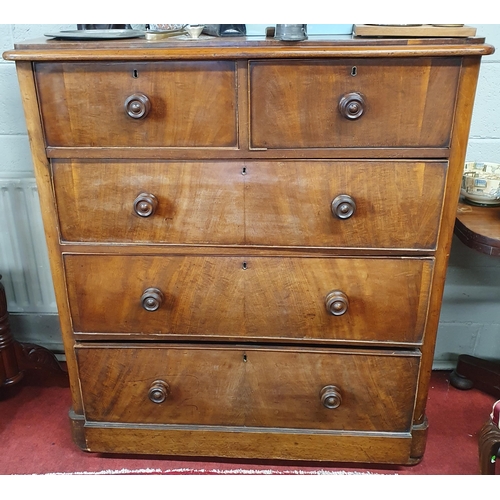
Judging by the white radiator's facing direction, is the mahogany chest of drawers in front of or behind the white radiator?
in front

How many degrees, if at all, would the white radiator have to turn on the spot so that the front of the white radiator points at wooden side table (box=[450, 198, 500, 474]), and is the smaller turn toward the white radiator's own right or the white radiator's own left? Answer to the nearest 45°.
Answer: approximately 45° to the white radiator's own left

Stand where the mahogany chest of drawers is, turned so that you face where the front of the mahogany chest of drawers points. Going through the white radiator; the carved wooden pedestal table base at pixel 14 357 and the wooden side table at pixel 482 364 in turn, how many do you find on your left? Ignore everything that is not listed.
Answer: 1

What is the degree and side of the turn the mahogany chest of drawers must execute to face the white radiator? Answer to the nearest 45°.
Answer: approximately 135° to its right

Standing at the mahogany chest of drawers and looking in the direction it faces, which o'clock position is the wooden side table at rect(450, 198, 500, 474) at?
The wooden side table is roughly at 9 o'clock from the mahogany chest of drawers.

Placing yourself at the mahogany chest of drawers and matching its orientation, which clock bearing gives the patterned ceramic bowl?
The patterned ceramic bowl is roughly at 8 o'clock from the mahogany chest of drawers.

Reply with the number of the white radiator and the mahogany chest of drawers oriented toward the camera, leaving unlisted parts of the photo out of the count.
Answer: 2

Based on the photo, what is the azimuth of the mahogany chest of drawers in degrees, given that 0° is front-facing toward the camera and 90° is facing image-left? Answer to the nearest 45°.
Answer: approximately 0°
